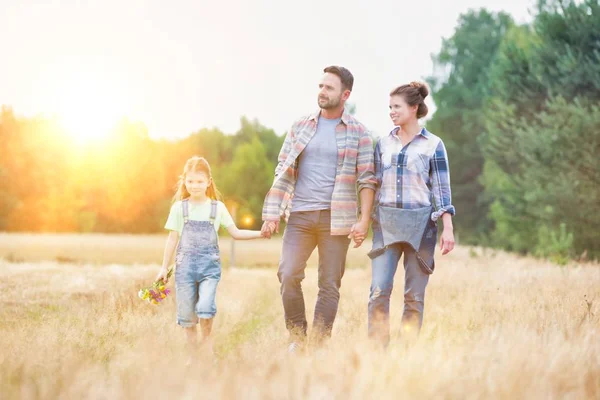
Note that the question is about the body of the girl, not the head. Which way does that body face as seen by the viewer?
toward the camera

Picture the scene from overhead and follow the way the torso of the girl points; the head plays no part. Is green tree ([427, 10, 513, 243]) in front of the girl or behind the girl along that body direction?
behind

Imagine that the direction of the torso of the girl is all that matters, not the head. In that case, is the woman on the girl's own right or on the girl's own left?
on the girl's own left

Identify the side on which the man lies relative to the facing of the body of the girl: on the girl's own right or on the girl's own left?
on the girl's own left

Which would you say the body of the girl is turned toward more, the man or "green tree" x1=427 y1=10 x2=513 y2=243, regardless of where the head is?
the man
